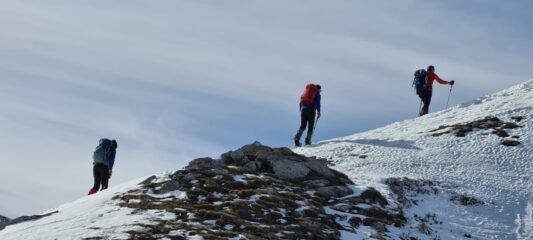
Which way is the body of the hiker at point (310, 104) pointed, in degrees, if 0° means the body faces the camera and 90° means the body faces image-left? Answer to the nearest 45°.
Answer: approximately 225°

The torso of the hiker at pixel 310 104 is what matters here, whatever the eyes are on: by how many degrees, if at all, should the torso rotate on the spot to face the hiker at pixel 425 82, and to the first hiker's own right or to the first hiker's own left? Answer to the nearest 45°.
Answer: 0° — they already face them
